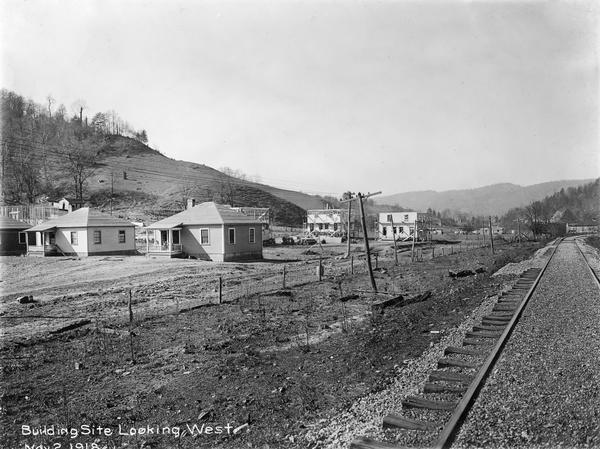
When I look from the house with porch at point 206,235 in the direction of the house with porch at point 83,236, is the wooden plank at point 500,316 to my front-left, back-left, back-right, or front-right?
back-left

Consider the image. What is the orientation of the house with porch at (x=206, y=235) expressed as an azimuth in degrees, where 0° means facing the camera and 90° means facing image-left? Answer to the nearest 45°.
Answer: approximately 45°

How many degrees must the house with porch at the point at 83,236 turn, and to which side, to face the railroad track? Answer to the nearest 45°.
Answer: approximately 45° to its left

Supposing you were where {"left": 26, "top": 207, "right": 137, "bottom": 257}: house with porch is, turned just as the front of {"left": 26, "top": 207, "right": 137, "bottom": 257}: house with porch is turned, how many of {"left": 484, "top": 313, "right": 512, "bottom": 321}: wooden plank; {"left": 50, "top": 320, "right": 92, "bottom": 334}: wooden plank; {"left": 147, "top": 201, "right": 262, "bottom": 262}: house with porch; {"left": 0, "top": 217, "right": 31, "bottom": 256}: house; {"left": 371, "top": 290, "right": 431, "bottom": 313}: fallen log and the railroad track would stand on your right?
1

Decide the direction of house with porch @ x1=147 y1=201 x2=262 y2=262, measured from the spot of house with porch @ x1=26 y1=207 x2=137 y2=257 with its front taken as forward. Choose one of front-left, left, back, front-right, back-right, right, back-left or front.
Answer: left

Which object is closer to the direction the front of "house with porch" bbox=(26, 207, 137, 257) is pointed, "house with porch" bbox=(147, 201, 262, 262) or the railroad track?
the railroad track

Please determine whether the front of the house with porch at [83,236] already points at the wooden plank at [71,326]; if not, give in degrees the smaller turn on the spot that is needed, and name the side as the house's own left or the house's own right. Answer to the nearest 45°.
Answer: approximately 45° to the house's own left

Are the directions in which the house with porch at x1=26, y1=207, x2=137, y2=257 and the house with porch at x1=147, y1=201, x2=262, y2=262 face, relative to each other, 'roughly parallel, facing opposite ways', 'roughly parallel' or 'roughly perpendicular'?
roughly parallel

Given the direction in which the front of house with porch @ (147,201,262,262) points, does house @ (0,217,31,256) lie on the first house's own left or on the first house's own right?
on the first house's own right

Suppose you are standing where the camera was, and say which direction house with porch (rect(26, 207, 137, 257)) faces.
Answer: facing the viewer and to the left of the viewer

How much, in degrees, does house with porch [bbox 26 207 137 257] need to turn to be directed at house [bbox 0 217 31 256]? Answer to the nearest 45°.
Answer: approximately 90° to its right

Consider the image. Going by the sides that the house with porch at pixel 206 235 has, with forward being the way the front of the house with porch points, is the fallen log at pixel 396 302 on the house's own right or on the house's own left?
on the house's own left

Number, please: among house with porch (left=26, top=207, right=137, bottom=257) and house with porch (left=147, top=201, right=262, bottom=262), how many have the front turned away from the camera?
0

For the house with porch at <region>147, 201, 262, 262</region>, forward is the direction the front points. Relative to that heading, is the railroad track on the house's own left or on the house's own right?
on the house's own left

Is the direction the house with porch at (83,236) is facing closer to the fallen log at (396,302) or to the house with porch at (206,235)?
the fallen log
